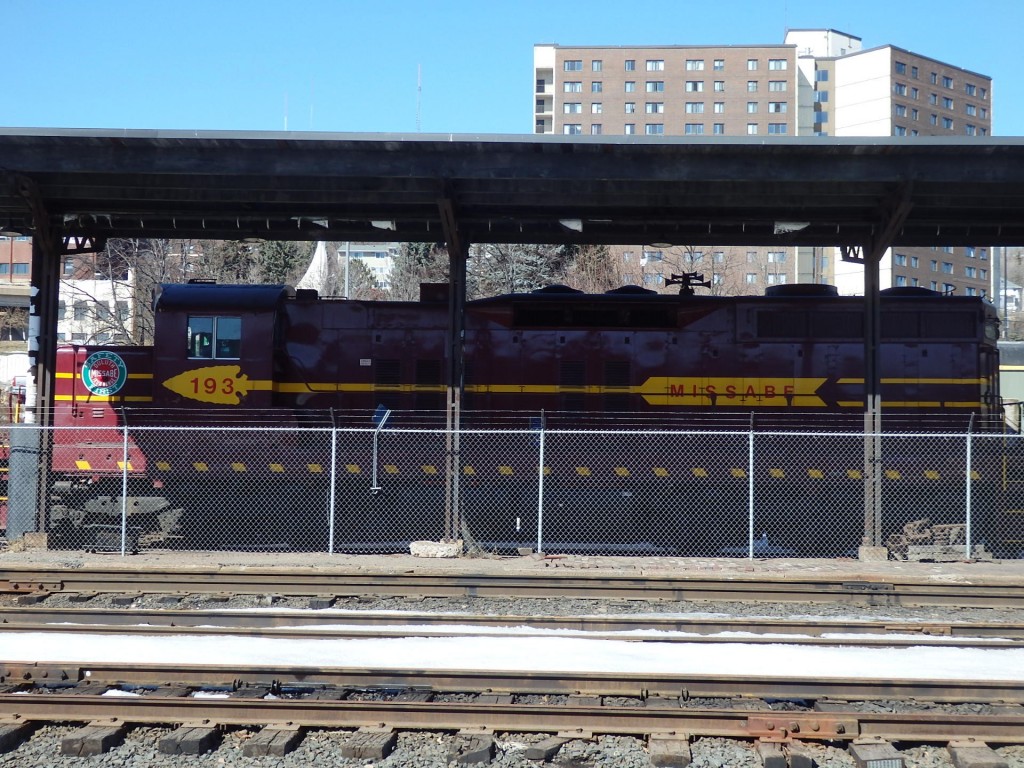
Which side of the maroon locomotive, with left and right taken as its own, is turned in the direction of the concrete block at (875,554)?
back

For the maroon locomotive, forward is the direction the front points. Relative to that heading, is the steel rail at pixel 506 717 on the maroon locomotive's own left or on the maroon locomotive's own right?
on the maroon locomotive's own left

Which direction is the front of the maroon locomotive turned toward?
to the viewer's left
